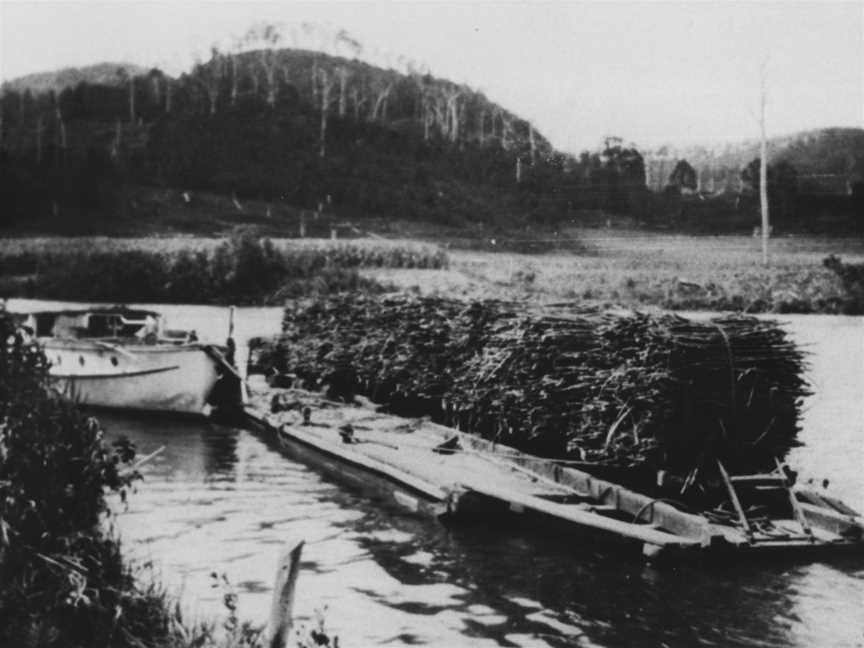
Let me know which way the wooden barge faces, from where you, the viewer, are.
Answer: facing away from the viewer and to the left of the viewer

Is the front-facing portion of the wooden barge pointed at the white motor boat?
yes
